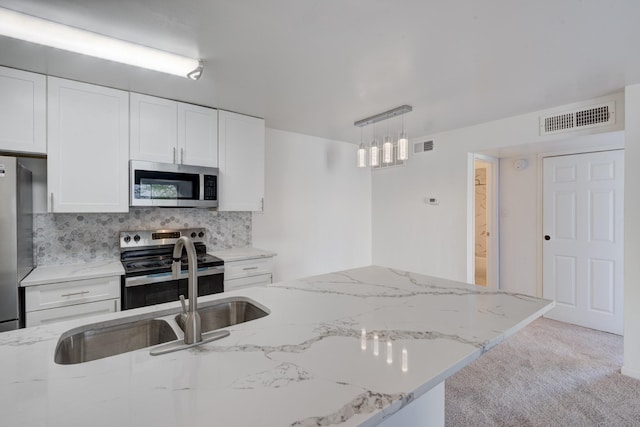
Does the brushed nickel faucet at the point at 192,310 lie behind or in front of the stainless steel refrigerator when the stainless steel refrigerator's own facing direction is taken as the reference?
in front

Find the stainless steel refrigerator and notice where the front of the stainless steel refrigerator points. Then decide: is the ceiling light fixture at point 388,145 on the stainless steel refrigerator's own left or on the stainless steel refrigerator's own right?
on the stainless steel refrigerator's own left

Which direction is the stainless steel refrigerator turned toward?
toward the camera

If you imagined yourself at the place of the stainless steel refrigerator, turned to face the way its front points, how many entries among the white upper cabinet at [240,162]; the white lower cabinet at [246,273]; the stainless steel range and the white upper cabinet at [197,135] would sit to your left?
4

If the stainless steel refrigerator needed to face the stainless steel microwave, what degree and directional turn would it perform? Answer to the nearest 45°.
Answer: approximately 90° to its left

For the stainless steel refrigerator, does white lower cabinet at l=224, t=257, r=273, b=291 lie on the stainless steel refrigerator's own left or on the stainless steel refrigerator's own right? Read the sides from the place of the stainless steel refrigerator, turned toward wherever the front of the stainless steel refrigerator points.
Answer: on the stainless steel refrigerator's own left

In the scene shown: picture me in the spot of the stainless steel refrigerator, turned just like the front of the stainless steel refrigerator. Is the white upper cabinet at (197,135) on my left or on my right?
on my left

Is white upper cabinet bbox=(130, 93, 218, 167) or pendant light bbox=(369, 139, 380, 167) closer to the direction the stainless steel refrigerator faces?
the pendant light

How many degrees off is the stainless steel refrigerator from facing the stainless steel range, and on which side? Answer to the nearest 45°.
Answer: approximately 90° to its left

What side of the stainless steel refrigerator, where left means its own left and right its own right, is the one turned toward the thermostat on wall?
left
